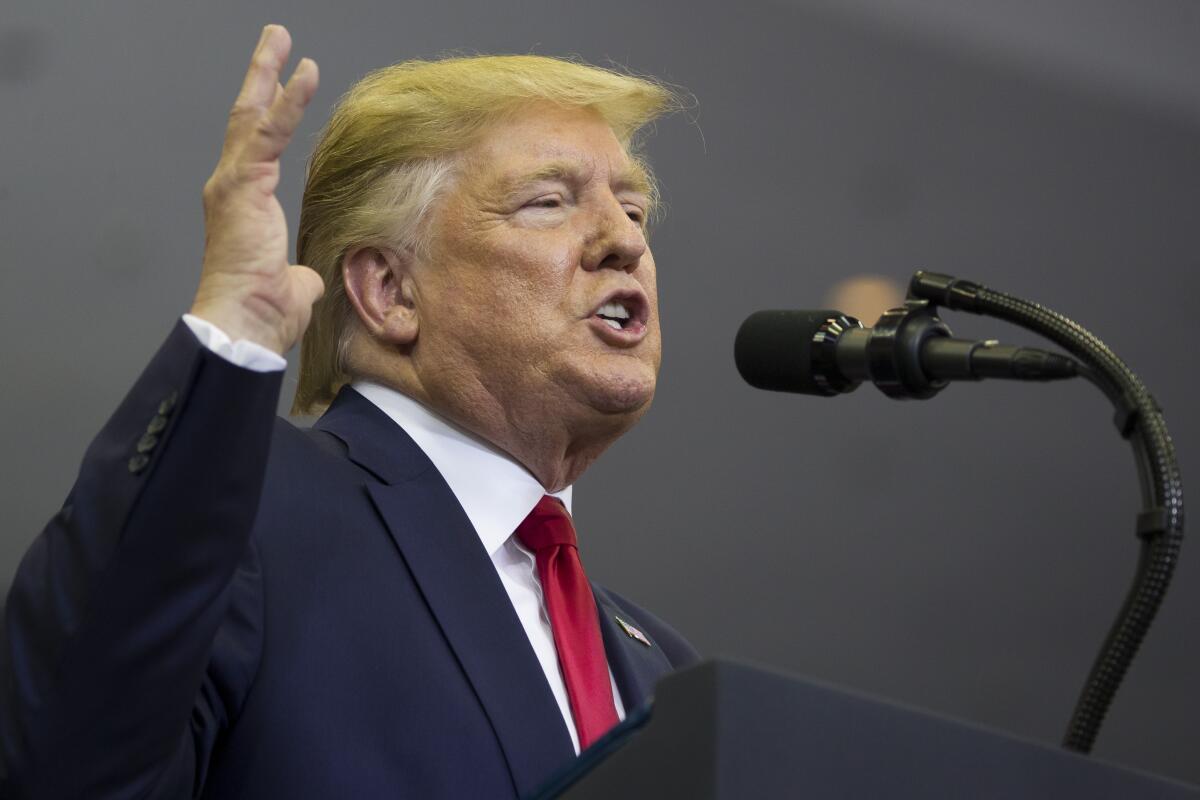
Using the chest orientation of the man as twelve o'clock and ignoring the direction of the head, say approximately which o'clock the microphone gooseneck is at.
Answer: The microphone gooseneck is roughly at 12 o'clock from the man.

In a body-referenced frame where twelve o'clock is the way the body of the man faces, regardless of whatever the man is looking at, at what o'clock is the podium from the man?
The podium is roughly at 1 o'clock from the man.

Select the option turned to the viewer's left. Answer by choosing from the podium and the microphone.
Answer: the microphone

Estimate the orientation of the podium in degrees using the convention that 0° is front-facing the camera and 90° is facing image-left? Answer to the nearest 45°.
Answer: approximately 315°

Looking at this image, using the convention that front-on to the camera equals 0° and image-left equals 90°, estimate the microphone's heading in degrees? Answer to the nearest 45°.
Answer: approximately 90°

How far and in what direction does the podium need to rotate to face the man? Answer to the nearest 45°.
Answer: approximately 180°

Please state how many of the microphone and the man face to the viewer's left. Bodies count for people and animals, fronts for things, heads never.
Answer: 1
